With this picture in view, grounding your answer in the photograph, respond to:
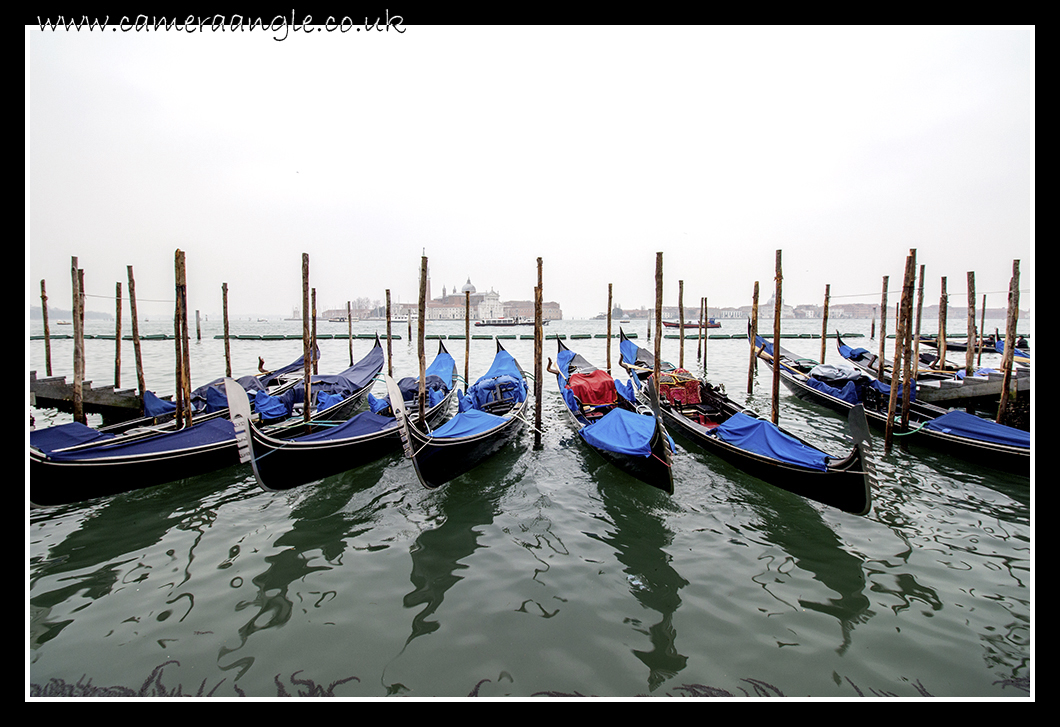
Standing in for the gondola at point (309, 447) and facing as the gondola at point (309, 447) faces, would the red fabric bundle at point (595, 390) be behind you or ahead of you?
behind

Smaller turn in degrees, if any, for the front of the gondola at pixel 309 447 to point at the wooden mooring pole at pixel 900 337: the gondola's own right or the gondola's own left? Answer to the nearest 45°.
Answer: approximately 135° to the gondola's own left

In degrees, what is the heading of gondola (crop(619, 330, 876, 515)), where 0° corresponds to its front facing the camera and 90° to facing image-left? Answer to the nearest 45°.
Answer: approximately 315°

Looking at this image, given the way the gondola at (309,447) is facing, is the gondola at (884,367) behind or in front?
behind
